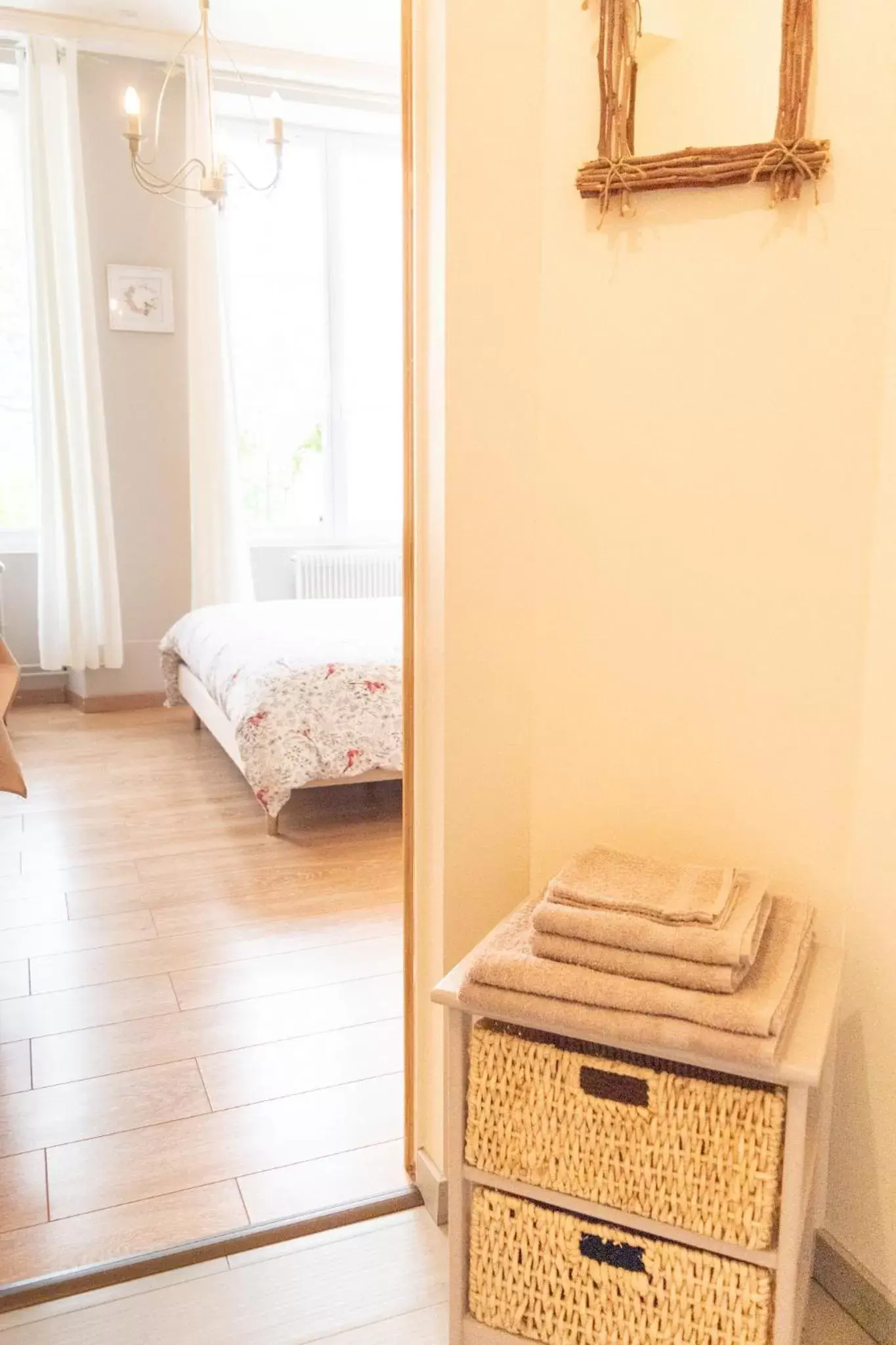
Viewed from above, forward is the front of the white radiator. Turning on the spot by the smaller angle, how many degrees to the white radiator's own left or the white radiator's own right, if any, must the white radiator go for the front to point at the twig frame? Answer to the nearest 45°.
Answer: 0° — it already faces it

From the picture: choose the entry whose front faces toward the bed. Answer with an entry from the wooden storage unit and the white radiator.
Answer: the white radiator

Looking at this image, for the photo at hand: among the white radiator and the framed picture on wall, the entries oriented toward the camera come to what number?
2

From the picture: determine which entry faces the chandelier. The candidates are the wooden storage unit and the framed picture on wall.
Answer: the framed picture on wall

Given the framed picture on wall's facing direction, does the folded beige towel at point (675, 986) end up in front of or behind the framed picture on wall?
in front

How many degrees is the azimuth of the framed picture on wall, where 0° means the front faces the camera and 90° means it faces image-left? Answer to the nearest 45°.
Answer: approximately 0°

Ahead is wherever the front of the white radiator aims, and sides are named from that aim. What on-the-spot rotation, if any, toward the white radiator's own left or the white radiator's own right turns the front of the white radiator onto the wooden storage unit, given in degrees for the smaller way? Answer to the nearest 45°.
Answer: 0° — it already faces it

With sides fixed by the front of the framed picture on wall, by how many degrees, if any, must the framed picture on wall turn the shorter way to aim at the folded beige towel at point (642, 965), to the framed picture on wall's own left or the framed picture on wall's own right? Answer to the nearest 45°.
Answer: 0° — it already faces it
